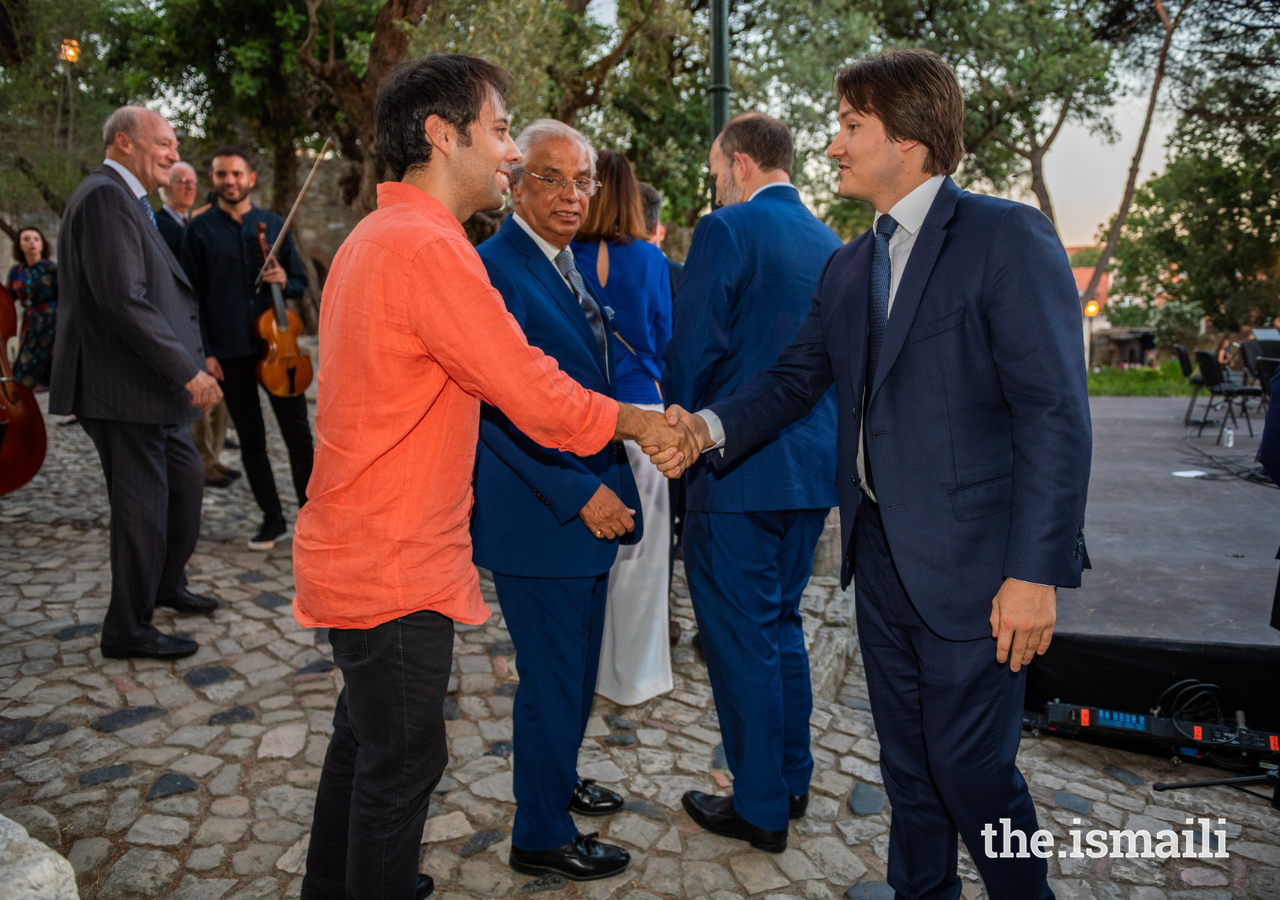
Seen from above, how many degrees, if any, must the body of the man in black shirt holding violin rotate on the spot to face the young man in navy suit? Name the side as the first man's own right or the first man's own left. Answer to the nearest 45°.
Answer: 0° — they already face them

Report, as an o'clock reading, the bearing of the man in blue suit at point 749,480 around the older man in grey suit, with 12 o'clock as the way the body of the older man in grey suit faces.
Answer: The man in blue suit is roughly at 2 o'clock from the older man in grey suit.

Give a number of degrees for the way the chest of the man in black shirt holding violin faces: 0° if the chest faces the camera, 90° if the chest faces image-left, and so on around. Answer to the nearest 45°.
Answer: approximately 0°

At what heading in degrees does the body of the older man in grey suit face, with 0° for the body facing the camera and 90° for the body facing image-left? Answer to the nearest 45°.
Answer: approximately 270°

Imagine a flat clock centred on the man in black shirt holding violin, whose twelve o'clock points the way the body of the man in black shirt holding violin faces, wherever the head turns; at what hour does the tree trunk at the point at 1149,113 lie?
The tree trunk is roughly at 8 o'clock from the man in black shirt holding violin.

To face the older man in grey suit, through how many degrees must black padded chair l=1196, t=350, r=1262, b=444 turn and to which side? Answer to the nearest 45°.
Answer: approximately 90° to its right

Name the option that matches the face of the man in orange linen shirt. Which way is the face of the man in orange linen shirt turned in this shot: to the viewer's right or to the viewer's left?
to the viewer's right

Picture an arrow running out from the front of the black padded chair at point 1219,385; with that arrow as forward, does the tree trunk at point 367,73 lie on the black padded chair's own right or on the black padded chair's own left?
on the black padded chair's own right

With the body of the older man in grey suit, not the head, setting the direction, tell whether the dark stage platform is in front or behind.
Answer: in front

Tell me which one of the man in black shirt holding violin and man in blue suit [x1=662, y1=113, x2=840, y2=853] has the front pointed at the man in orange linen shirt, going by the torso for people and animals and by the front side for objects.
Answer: the man in black shirt holding violin

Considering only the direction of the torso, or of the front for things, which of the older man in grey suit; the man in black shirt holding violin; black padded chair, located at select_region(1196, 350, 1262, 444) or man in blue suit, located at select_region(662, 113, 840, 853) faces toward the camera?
the man in black shirt holding violin

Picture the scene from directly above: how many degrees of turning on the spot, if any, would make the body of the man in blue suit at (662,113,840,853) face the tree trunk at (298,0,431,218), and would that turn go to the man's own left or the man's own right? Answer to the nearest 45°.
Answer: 0° — they already face it
